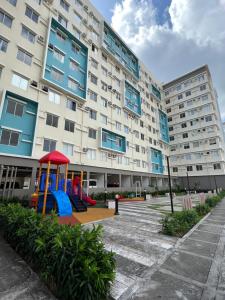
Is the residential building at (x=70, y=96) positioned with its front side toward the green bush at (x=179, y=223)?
yes

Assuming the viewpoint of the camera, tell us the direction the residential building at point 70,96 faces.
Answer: facing the viewer and to the right of the viewer

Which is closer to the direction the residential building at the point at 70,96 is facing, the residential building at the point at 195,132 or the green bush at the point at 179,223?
the green bush

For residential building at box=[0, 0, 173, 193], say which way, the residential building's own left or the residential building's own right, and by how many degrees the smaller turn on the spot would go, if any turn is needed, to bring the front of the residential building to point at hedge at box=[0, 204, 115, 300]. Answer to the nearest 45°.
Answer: approximately 45° to the residential building's own right

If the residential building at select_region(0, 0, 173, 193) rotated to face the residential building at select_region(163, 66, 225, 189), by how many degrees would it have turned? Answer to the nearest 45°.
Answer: approximately 90° to its left
